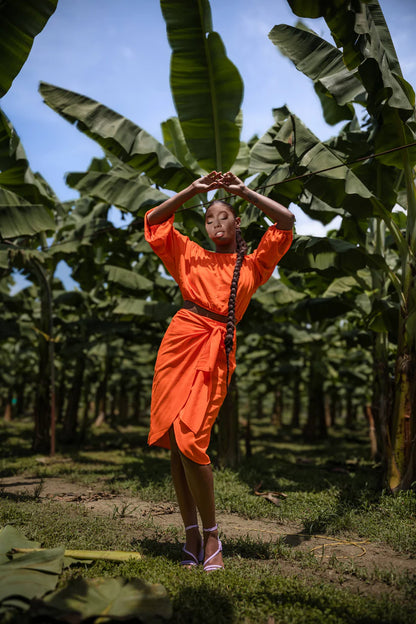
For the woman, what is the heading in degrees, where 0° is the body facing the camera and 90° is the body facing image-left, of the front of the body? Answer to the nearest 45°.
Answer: approximately 0°

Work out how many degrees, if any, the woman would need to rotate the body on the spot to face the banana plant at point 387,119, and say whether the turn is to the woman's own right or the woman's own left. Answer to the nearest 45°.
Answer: approximately 135° to the woman's own left
